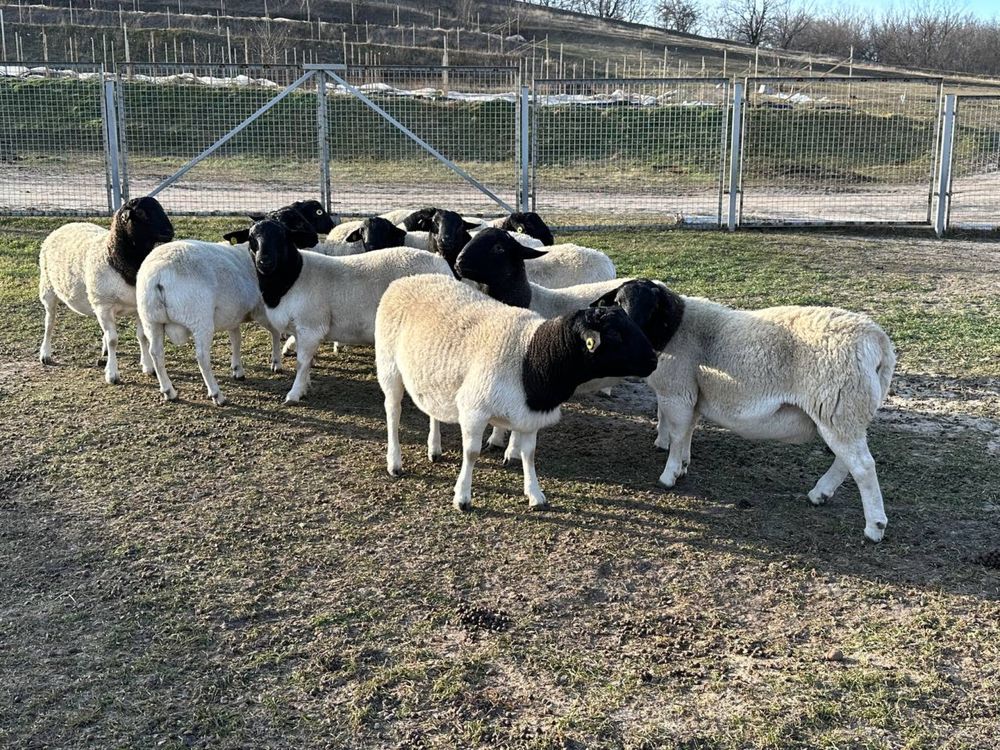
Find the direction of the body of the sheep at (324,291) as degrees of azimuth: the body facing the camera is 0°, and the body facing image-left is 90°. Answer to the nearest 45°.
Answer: approximately 90°

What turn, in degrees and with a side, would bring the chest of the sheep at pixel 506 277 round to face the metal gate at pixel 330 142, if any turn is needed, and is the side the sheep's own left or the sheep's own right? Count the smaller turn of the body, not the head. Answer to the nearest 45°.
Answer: approximately 90° to the sheep's own right

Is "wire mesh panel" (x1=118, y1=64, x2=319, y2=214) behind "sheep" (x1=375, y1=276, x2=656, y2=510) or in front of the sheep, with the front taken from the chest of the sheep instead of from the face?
behind

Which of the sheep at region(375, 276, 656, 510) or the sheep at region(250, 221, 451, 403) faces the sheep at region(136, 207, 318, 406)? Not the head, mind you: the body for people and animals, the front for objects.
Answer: the sheep at region(250, 221, 451, 403)

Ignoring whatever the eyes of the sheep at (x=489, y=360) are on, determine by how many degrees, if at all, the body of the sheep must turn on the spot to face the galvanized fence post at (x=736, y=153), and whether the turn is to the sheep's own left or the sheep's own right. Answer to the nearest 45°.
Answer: approximately 135° to the sheep's own left

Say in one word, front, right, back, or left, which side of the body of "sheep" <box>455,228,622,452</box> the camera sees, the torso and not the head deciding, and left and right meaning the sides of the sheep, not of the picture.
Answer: left

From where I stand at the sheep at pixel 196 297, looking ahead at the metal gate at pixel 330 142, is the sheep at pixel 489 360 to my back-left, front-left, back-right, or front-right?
back-right

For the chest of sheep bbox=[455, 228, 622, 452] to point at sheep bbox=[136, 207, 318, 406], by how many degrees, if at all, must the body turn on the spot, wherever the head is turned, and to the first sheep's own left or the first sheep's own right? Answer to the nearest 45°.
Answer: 0° — it already faces it

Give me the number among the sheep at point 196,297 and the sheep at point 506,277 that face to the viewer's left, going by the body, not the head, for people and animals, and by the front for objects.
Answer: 1

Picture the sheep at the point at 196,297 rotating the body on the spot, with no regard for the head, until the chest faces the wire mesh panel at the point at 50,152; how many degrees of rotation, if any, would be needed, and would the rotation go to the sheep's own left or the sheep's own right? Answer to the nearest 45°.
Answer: approximately 45° to the sheep's own left

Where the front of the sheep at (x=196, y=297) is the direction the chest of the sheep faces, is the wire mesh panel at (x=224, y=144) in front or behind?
in front

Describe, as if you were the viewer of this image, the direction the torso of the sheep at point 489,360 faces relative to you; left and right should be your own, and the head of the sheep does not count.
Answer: facing the viewer and to the right of the viewer

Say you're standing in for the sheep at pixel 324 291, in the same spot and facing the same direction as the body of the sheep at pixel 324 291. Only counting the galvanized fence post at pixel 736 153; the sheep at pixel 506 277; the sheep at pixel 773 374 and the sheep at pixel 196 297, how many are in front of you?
1

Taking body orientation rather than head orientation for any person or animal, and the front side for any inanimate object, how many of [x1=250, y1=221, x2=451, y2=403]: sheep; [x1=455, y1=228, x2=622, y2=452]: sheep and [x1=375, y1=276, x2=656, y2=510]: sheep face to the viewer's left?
2

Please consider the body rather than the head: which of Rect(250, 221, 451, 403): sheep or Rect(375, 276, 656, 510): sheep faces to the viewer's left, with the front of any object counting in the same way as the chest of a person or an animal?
Rect(250, 221, 451, 403): sheep

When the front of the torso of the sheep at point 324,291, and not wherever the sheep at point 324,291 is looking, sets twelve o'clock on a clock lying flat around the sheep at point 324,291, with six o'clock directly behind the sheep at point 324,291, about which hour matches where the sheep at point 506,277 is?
the sheep at point 506,277 is roughly at 7 o'clock from the sheep at point 324,291.
